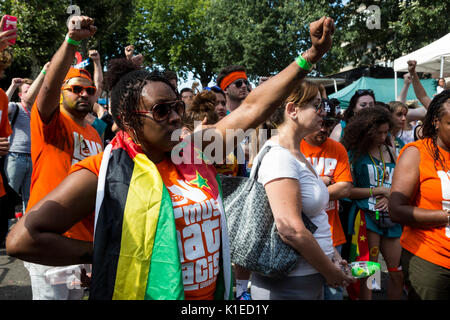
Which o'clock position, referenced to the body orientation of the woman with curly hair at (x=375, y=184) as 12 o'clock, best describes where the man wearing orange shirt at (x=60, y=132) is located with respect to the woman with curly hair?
The man wearing orange shirt is roughly at 3 o'clock from the woman with curly hair.

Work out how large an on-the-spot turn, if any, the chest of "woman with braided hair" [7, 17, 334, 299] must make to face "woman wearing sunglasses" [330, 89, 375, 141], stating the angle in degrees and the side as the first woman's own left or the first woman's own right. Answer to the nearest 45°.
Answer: approximately 90° to the first woman's own left

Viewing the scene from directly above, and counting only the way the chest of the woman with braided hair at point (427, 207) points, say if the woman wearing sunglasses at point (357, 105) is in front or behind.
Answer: behind

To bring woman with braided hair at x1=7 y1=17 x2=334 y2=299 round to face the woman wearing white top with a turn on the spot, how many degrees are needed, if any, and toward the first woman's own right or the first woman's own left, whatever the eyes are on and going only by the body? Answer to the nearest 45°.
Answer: approximately 90° to the first woman's own left
